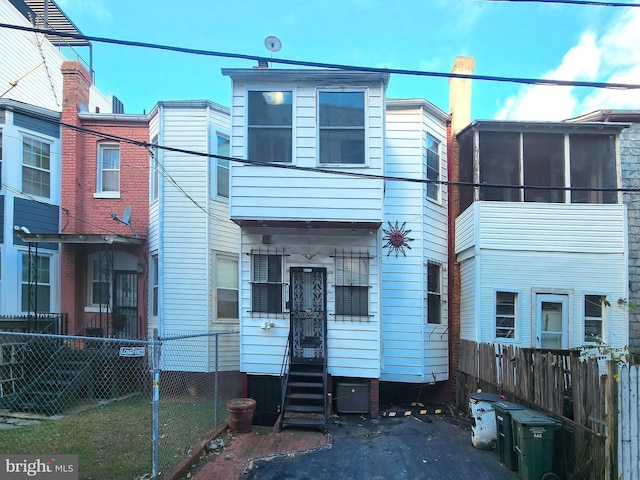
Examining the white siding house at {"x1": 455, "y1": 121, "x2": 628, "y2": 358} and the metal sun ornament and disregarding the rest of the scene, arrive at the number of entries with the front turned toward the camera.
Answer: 2

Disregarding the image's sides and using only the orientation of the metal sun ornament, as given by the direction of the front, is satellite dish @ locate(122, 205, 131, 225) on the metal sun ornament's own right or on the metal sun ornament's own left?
on the metal sun ornament's own right

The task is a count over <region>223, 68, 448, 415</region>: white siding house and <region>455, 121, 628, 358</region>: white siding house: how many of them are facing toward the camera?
2

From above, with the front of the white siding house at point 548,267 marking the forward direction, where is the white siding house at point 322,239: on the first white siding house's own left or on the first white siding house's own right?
on the first white siding house's own right

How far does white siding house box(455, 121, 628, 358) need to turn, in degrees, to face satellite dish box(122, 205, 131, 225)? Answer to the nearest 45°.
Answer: approximately 90° to its right

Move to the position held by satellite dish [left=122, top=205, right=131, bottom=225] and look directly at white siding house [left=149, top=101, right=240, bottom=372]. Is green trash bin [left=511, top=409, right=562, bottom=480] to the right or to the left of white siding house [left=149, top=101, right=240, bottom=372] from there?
right

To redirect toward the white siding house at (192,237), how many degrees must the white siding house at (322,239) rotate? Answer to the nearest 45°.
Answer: approximately 135° to its right

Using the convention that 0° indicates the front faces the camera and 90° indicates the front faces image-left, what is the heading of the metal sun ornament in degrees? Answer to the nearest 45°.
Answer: approximately 0°
